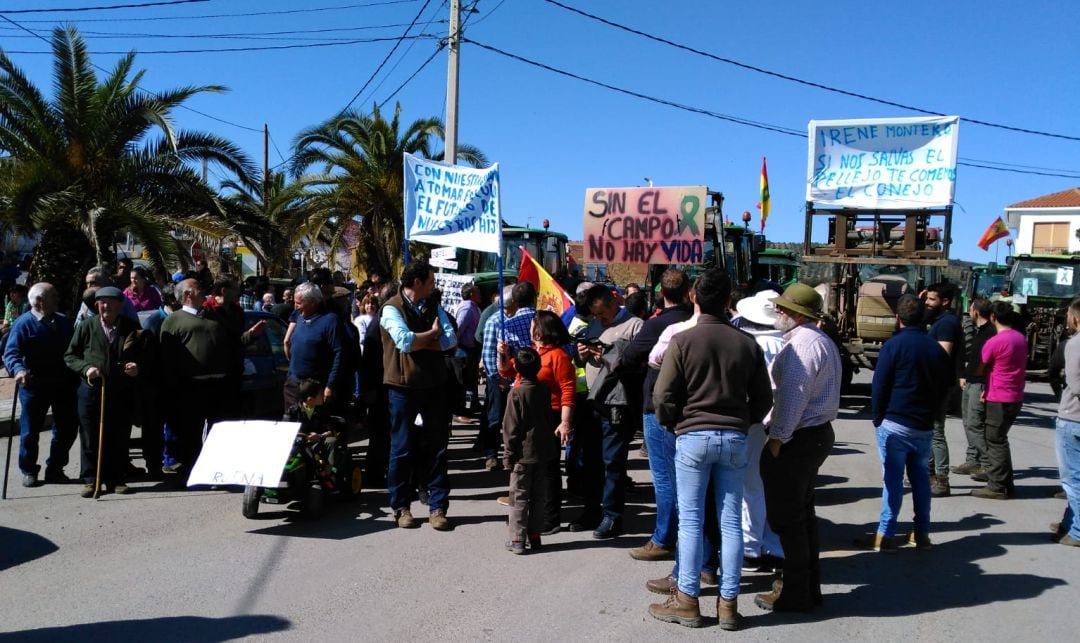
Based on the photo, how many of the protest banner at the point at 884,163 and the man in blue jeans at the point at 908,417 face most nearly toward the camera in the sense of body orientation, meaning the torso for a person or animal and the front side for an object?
1

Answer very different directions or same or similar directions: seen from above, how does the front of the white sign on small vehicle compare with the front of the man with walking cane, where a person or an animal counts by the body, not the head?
same or similar directions

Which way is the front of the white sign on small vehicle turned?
toward the camera

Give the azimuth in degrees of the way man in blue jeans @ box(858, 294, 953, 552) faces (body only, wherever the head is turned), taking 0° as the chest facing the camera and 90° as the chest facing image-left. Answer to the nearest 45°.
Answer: approximately 135°

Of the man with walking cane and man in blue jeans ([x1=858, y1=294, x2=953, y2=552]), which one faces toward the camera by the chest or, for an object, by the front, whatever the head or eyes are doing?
the man with walking cane

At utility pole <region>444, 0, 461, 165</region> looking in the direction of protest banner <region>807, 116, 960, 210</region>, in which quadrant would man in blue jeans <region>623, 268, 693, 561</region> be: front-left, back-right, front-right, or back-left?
front-right

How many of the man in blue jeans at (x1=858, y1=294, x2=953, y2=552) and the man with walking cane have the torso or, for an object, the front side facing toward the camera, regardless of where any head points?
1

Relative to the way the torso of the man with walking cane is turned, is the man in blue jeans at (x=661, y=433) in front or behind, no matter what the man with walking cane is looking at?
in front

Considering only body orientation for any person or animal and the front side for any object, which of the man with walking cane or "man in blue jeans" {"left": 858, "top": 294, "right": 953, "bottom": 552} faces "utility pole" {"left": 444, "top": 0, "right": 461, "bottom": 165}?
the man in blue jeans

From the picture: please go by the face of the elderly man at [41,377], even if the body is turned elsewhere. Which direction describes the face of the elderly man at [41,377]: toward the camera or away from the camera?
toward the camera

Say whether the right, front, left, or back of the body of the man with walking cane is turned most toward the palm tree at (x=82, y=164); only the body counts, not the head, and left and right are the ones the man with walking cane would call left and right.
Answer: back

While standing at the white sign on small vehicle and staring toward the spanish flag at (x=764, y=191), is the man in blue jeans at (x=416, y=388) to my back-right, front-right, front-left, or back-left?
front-right

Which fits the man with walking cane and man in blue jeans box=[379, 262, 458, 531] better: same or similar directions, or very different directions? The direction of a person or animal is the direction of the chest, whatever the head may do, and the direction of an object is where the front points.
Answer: same or similar directions

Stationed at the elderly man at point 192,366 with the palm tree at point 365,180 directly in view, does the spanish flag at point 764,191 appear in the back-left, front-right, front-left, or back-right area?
front-right

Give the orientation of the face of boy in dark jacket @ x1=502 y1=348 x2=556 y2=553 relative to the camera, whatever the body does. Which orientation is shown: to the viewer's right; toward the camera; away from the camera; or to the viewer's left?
away from the camera

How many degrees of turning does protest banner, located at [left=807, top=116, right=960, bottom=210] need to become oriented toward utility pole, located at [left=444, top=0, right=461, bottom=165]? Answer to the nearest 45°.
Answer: approximately 90° to its right

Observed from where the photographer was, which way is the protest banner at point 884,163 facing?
facing the viewer
